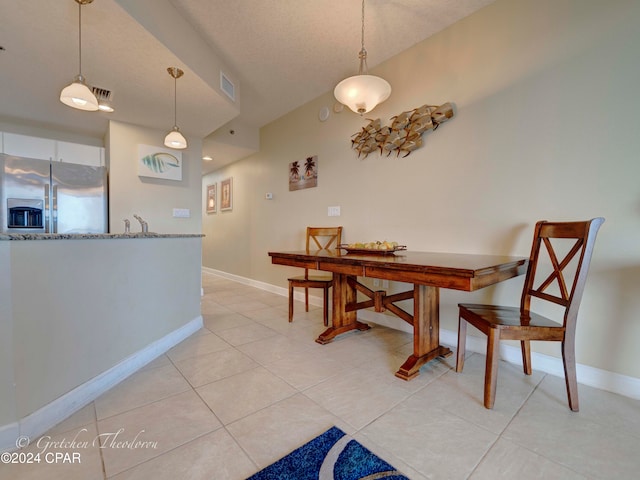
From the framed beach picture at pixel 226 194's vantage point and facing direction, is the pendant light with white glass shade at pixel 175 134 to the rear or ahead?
ahead

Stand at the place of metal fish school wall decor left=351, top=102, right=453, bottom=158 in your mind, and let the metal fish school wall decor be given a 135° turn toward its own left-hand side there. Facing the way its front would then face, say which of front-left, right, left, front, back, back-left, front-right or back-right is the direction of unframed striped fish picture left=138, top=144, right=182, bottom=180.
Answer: back

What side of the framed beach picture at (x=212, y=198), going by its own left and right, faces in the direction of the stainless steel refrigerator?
front

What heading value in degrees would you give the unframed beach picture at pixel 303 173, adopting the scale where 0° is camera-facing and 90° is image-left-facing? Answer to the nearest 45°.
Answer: approximately 45°

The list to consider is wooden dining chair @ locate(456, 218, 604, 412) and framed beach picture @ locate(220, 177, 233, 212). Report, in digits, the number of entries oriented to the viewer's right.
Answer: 0

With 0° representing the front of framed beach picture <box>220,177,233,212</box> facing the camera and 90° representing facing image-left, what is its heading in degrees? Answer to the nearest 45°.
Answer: approximately 45°

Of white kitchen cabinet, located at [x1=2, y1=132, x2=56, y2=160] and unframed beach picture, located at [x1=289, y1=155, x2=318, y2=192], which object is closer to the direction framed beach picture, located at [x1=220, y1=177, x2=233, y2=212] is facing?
the white kitchen cabinet

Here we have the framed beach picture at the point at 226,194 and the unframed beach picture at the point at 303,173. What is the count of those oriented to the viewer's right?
0

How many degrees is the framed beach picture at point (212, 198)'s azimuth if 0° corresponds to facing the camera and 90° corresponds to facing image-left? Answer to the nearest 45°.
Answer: approximately 45°

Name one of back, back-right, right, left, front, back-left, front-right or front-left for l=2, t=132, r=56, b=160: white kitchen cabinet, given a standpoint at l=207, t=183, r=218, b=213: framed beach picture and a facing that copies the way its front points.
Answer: front

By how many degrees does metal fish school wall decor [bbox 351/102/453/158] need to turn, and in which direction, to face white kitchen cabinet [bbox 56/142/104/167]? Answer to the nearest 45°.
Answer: approximately 45° to its right
